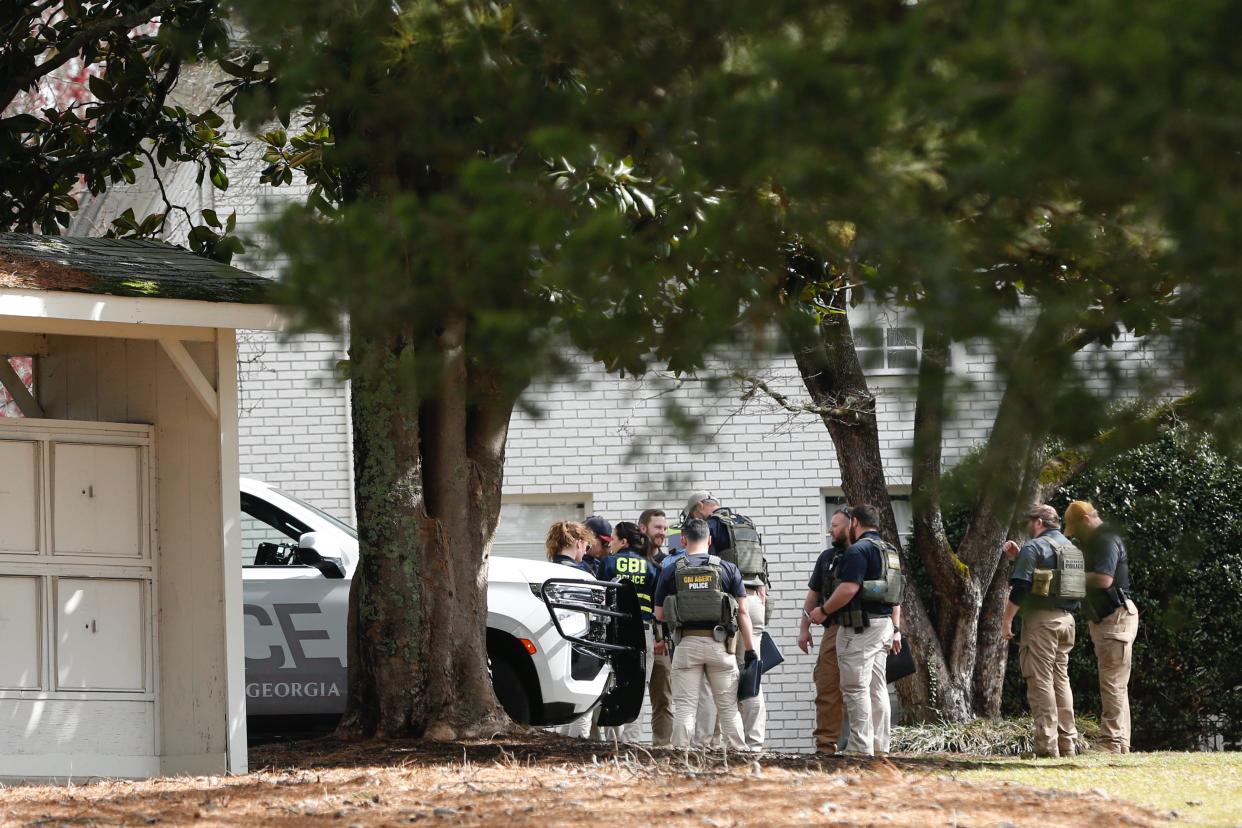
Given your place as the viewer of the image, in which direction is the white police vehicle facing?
facing the viewer and to the right of the viewer

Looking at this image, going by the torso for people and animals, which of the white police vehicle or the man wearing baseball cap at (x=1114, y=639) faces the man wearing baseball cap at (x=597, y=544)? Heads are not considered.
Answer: the man wearing baseball cap at (x=1114, y=639)

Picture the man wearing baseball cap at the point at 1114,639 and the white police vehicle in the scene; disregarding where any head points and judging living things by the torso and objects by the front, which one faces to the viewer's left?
the man wearing baseball cap

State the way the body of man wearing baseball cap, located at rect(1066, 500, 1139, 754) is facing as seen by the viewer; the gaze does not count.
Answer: to the viewer's left

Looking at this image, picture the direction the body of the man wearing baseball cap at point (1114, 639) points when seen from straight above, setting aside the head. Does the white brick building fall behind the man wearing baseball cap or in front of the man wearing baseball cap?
in front

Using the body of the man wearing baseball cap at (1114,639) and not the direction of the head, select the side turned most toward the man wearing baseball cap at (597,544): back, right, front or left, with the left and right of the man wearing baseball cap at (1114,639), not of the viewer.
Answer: front

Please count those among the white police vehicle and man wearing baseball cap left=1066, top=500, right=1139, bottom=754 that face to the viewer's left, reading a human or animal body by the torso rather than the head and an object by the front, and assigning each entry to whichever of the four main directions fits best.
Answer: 1

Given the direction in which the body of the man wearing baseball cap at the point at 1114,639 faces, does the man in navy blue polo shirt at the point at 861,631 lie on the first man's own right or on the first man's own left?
on the first man's own left

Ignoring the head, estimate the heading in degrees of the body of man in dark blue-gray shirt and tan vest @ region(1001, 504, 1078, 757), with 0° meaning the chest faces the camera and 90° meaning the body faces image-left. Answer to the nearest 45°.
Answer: approximately 135°

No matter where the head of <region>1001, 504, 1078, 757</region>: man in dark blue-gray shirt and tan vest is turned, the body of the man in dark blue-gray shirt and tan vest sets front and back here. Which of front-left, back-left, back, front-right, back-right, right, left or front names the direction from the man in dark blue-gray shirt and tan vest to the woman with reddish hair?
front-left

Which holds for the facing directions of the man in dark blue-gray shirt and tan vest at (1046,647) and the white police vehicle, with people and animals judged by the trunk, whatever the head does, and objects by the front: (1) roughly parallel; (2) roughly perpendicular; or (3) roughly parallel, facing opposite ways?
roughly parallel, facing opposite ways

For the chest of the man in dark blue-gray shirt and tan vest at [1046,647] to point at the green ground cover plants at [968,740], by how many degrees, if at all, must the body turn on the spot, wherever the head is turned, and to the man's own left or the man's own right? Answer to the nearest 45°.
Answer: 0° — they already face it
